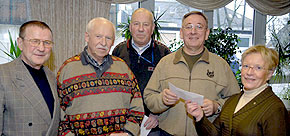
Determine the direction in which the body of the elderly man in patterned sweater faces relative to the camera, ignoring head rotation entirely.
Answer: toward the camera

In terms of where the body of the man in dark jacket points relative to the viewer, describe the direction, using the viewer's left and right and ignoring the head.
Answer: facing the viewer

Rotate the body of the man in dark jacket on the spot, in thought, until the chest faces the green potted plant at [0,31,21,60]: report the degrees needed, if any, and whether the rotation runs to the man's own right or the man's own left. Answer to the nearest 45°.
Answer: approximately 135° to the man's own right

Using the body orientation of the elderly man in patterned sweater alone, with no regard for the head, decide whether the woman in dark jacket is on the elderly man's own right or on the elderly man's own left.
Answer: on the elderly man's own left

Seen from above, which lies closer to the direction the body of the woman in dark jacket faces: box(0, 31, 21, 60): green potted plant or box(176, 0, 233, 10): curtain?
the green potted plant

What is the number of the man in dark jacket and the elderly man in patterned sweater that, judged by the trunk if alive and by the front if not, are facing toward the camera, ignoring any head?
2

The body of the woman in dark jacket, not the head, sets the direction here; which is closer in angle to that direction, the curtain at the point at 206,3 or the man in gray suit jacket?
the man in gray suit jacket

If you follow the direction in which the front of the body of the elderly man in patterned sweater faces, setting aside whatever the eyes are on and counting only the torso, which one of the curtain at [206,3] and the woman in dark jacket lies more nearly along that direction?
the woman in dark jacket

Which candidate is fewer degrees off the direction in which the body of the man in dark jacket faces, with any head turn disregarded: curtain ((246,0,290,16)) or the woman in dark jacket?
the woman in dark jacket

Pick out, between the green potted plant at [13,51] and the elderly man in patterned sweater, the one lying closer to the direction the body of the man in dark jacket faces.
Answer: the elderly man in patterned sweater

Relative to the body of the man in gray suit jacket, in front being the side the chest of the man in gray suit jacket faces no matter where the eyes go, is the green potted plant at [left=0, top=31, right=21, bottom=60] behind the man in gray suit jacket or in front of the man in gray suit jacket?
behind
